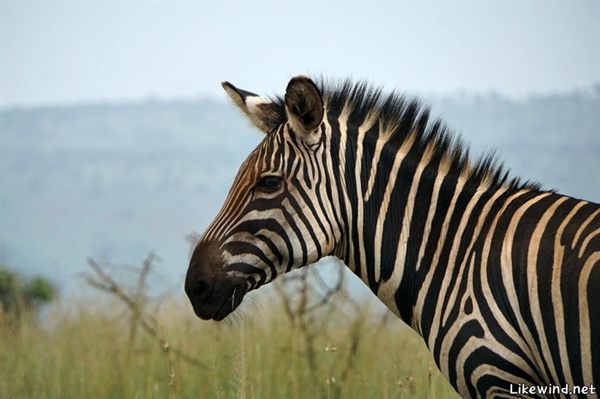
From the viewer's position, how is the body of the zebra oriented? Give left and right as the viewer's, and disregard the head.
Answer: facing to the left of the viewer
